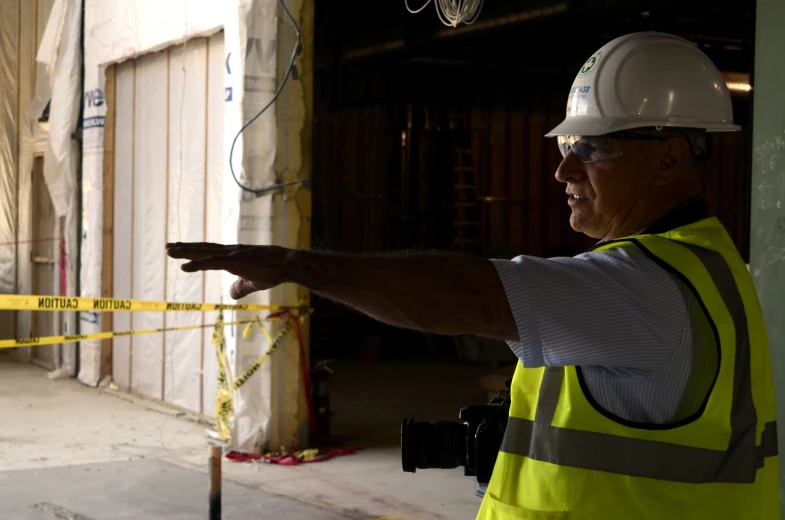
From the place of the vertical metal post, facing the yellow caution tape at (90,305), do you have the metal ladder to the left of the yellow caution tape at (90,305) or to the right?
right

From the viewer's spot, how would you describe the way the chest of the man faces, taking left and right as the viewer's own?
facing to the left of the viewer

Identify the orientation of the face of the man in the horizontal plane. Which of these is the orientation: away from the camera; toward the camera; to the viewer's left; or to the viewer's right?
to the viewer's left

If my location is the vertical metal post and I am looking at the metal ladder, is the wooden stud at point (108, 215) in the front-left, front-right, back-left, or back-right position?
front-left
